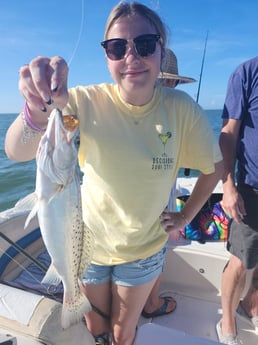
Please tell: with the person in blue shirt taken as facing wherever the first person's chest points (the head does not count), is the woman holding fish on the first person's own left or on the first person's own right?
on the first person's own right

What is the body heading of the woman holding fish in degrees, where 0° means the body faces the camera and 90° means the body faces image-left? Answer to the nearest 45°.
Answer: approximately 0°
